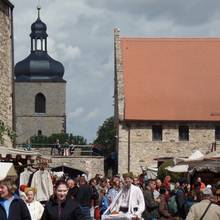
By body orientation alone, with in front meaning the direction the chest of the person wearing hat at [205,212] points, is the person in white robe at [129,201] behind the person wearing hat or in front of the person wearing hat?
in front
